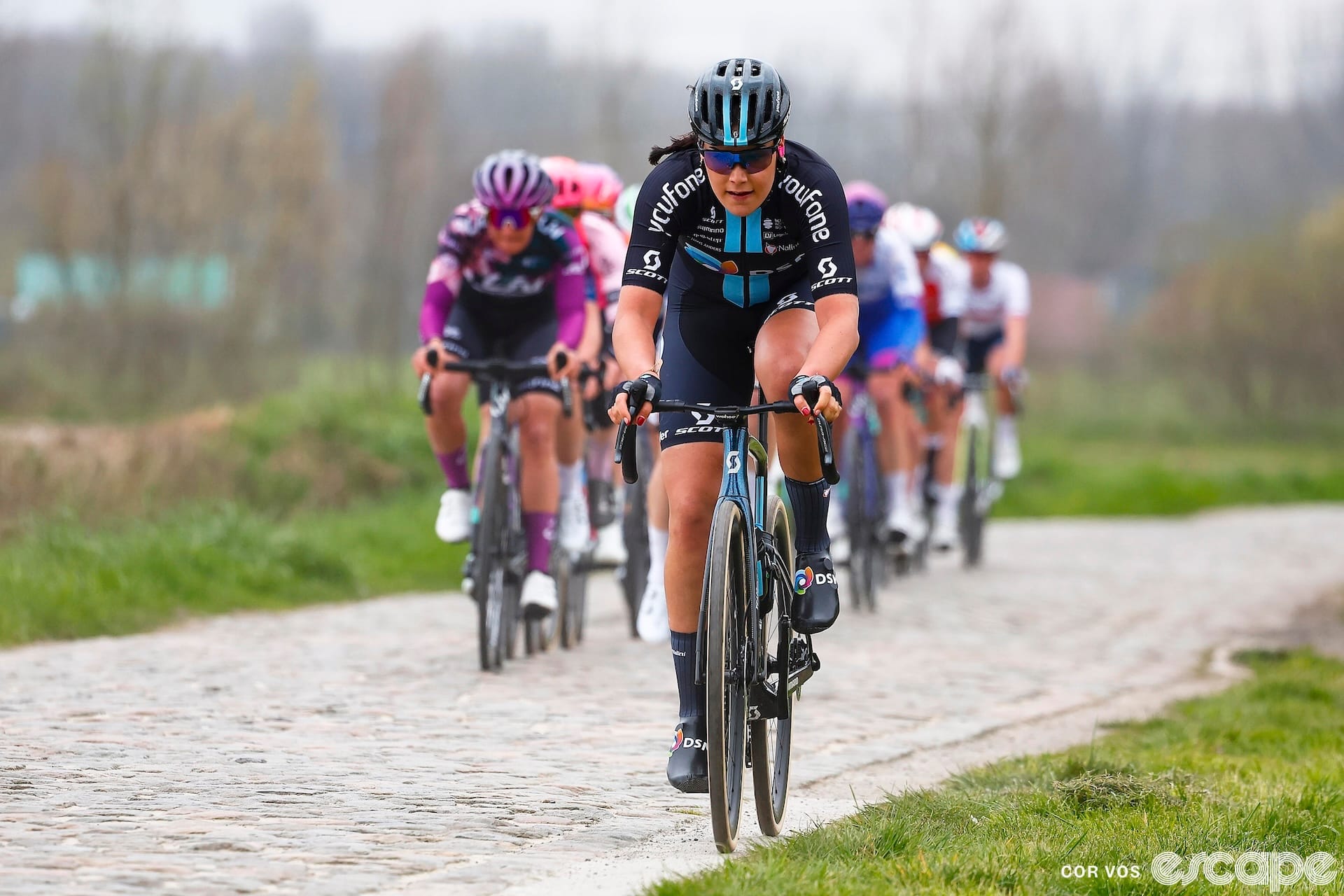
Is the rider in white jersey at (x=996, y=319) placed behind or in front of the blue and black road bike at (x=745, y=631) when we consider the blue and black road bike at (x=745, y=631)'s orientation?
behind

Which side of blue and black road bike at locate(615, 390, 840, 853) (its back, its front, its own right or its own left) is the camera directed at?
front

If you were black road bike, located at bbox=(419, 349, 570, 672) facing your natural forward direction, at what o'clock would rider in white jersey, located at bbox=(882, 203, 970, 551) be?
The rider in white jersey is roughly at 7 o'clock from the black road bike.

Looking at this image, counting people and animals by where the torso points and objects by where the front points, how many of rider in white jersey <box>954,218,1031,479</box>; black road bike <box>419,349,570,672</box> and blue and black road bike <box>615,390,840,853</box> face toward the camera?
3

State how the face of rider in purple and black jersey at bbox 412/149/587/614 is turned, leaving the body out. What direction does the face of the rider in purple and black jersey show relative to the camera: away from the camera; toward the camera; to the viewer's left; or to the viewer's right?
toward the camera

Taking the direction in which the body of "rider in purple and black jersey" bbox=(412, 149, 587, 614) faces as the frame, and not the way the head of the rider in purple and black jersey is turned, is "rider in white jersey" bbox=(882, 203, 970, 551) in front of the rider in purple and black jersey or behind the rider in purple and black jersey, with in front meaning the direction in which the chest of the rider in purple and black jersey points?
behind

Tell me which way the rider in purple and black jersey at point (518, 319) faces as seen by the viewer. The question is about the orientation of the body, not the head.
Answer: toward the camera

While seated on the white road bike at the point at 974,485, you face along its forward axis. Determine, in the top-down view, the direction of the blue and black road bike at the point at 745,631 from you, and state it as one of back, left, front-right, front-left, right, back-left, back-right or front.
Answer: front

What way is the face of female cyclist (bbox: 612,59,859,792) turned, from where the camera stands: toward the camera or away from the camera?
toward the camera

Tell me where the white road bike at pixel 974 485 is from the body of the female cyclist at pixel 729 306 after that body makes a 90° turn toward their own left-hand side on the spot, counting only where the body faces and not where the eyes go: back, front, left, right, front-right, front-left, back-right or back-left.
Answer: left

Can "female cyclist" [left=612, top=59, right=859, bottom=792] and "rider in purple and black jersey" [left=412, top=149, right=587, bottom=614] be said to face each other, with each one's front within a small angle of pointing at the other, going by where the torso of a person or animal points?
no

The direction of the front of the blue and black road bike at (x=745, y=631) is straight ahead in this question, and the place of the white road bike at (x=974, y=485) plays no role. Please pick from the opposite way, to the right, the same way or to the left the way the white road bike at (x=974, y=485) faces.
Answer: the same way

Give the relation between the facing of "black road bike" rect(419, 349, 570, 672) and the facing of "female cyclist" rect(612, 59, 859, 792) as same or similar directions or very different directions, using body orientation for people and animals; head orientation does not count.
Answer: same or similar directions

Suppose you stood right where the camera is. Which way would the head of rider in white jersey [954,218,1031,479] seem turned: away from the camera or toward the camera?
toward the camera

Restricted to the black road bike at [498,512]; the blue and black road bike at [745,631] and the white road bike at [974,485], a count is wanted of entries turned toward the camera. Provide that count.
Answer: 3

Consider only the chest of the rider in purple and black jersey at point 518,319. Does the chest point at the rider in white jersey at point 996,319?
no

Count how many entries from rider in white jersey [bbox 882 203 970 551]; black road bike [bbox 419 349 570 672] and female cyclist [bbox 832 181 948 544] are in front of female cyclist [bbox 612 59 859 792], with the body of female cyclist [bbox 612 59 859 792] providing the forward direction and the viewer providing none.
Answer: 0

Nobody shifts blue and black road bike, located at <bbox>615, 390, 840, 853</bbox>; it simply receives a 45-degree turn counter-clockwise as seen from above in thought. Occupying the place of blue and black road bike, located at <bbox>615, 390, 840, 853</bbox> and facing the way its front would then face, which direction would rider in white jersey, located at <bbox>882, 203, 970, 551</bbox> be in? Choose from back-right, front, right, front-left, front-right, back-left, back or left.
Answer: back-left

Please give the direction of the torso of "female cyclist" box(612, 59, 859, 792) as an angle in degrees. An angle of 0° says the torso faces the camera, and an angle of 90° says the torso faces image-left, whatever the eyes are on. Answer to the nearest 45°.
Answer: approximately 0°

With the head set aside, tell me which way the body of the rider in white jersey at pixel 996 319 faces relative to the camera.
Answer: toward the camera

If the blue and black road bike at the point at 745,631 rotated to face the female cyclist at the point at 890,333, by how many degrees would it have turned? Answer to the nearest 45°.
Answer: approximately 180°

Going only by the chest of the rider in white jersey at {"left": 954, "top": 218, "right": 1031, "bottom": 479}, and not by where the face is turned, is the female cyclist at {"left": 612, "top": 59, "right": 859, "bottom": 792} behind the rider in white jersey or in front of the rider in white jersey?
in front

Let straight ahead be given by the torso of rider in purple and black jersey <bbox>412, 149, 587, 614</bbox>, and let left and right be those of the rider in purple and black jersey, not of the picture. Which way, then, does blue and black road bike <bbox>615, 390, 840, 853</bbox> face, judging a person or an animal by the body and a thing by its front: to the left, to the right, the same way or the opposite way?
the same way

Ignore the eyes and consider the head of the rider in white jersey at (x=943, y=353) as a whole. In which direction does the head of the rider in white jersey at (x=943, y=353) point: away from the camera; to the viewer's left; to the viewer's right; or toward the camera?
toward the camera

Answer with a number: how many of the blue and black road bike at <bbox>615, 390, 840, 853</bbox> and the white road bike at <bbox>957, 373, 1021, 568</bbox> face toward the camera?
2
